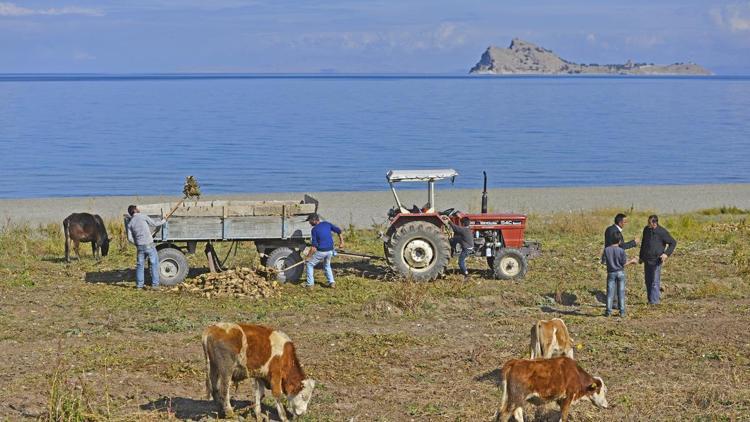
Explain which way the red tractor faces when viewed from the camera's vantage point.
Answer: facing to the right of the viewer

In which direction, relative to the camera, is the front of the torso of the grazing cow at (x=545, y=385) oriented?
to the viewer's right

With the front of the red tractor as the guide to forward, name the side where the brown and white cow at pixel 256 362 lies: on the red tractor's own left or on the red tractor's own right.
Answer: on the red tractor's own right

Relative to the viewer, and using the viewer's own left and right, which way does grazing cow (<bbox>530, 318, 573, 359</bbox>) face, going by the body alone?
facing away from the viewer and to the right of the viewer

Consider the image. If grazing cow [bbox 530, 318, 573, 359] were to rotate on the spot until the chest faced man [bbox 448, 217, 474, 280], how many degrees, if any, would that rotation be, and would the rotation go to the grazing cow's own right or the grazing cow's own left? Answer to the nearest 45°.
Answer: approximately 45° to the grazing cow's own left

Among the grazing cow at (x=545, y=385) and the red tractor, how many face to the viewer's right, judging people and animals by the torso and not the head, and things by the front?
2
